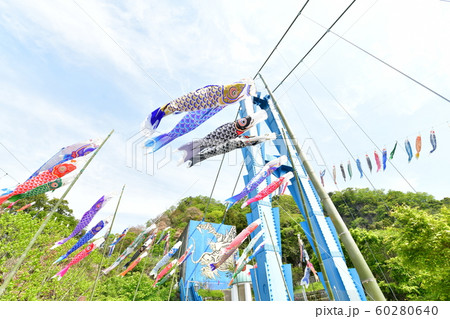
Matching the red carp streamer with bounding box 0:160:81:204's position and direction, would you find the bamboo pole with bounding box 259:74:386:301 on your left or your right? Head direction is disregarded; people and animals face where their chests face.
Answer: on your right

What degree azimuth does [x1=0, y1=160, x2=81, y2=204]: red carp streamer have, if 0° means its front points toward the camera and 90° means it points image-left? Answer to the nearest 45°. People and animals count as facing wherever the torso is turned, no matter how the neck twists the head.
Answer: approximately 270°
